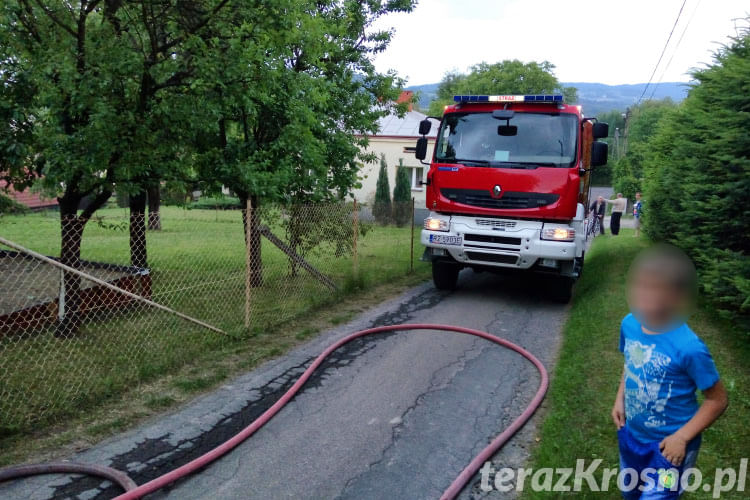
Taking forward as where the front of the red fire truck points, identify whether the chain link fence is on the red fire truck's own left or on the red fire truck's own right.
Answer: on the red fire truck's own right

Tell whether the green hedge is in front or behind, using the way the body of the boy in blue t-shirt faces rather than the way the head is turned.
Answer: behind

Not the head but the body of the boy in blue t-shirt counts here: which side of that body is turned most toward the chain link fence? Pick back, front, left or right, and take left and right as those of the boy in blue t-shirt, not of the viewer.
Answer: right

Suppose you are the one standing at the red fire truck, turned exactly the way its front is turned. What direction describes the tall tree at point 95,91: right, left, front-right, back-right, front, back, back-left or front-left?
front-right

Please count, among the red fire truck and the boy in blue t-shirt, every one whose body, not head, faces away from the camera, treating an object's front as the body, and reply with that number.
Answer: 0

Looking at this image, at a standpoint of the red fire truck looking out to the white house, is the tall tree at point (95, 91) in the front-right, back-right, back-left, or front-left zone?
back-left

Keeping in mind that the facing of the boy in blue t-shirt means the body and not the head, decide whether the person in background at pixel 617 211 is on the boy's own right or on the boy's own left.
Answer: on the boy's own right

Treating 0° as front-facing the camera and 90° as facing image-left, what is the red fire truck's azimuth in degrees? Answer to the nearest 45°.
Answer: approximately 0°

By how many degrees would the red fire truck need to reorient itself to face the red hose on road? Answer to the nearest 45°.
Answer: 0° — it already faces it

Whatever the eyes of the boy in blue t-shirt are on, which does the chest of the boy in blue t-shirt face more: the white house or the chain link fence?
the chain link fence

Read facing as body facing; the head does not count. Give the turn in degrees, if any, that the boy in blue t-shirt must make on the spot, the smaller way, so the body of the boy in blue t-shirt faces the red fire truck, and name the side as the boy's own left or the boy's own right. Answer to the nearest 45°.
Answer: approximately 135° to the boy's own right

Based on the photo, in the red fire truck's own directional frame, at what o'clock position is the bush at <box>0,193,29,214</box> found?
The bush is roughly at 4 o'clock from the red fire truck.

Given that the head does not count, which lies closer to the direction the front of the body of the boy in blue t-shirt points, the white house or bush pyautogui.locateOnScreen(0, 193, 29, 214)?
the bush

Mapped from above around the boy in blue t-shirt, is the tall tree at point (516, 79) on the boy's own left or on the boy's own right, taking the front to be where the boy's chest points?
on the boy's own right
